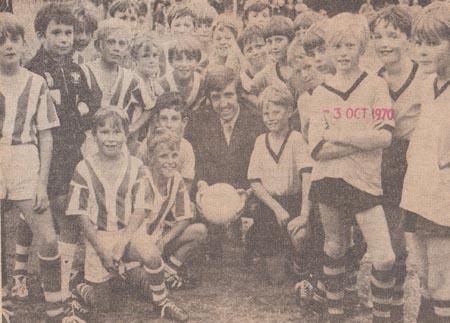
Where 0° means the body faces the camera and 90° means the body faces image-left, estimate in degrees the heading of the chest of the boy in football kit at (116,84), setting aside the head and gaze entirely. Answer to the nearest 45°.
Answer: approximately 0°
